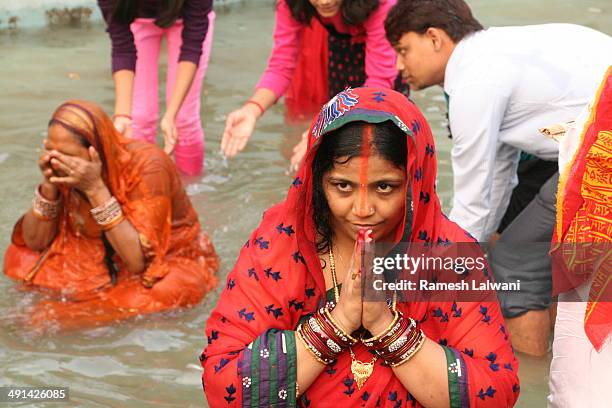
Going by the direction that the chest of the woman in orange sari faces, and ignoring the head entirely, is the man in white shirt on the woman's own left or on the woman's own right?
on the woman's own left

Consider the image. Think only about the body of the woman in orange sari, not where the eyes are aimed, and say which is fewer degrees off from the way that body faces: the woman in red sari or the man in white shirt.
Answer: the woman in red sari

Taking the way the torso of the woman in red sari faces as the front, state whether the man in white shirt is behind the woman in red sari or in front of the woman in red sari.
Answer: behind

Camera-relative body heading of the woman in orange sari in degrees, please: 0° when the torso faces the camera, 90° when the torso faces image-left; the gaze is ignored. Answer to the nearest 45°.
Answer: approximately 45°

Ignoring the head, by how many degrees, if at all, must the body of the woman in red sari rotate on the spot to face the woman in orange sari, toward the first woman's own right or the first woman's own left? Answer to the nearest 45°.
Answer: approximately 135° to the first woman's own right

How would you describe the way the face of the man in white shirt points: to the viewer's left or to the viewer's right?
to the viewer's left

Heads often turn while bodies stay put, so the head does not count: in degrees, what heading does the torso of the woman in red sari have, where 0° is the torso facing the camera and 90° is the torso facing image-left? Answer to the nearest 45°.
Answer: approximately 0°

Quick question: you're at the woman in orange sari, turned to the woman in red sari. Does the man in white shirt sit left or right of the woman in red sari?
left

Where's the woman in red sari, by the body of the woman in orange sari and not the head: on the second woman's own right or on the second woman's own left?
on the second woman's own left
